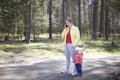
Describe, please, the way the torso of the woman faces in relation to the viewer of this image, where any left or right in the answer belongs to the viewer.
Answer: facing the viewer and to the left of the viewer
